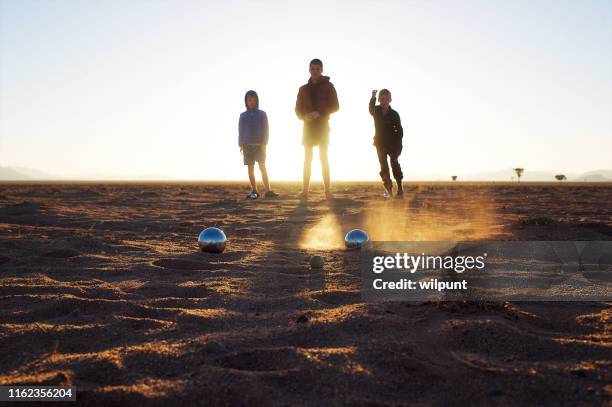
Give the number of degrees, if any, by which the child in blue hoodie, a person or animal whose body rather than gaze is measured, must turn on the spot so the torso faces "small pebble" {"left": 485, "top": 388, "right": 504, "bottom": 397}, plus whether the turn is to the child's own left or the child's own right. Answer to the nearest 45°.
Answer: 0° — they already face it

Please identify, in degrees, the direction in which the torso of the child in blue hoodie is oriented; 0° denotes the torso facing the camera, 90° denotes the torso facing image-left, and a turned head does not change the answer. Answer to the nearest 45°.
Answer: approximately 0°

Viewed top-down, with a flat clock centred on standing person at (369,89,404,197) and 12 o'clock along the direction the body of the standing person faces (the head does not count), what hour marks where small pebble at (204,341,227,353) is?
The small pebble is roughly at 12 o'clock from the standing person.

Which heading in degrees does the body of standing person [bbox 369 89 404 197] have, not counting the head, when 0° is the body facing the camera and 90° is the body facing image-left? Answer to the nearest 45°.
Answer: approximately 0°

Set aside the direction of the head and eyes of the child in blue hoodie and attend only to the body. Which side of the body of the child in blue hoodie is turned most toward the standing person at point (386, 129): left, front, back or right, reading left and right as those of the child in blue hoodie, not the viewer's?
left

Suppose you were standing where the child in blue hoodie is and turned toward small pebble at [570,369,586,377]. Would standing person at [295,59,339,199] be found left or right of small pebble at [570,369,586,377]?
left

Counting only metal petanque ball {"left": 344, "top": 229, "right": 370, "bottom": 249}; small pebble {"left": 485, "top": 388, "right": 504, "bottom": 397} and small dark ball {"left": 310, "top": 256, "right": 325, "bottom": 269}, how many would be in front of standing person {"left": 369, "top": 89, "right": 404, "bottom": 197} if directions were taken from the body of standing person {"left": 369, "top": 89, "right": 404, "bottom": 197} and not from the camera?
3
